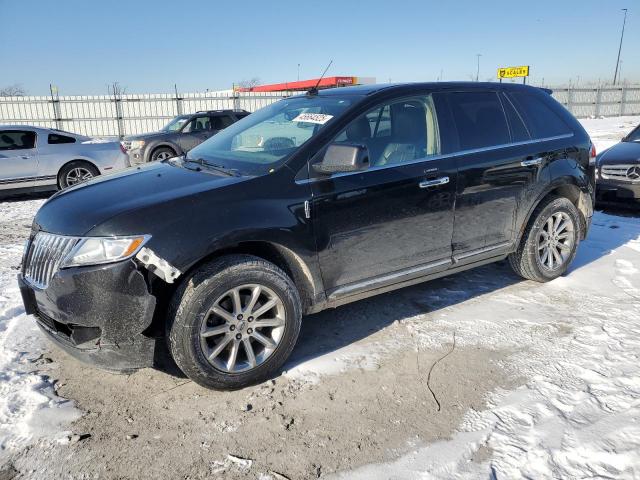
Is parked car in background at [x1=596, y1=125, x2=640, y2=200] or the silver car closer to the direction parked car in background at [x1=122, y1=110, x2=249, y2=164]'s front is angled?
the silver car

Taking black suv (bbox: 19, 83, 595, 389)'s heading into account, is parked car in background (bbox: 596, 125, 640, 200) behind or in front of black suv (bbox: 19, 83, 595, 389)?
behind

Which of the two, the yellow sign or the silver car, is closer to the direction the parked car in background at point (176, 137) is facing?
the silver car

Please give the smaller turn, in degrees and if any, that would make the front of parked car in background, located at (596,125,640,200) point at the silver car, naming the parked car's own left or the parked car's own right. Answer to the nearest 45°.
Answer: approximately 45° to the parked car's own right

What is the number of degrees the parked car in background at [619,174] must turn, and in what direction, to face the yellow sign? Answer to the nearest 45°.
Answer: approximately 135° to its right

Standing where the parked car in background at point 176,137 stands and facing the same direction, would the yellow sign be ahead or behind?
behind

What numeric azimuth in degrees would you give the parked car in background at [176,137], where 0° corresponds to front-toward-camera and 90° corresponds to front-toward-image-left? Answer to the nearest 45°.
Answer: approximately 45°

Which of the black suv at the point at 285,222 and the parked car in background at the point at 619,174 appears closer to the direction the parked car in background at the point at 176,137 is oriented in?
the black suv

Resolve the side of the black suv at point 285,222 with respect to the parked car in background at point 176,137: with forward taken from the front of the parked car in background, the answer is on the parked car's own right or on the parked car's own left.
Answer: on the parked car's own left

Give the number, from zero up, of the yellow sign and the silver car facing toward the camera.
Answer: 1
